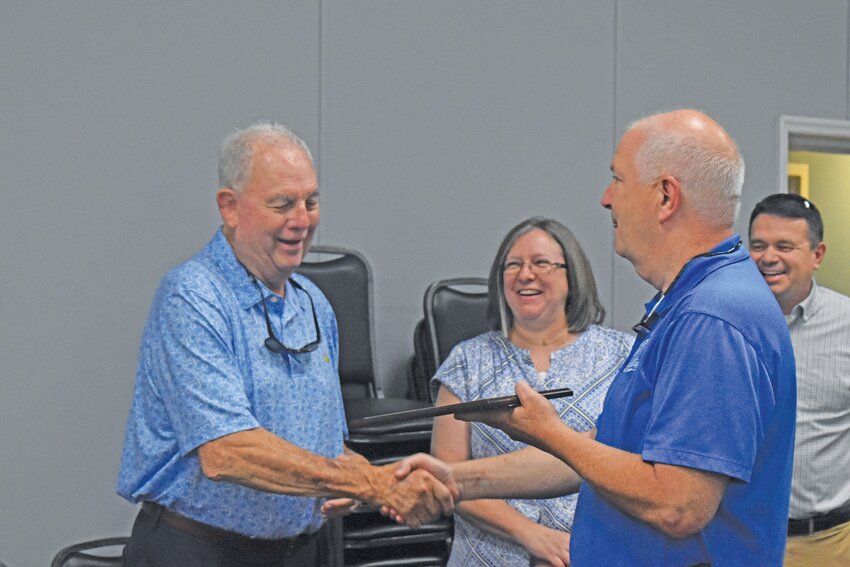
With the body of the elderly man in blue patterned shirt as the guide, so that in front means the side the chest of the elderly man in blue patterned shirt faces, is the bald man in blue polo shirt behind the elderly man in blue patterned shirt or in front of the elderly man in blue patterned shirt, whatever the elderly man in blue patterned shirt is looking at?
in front

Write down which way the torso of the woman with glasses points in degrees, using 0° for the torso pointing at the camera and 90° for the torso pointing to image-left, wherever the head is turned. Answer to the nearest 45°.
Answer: approximately 0°

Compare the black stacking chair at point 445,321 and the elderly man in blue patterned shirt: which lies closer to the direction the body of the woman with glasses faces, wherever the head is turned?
the elderly man in blue patterned shirt

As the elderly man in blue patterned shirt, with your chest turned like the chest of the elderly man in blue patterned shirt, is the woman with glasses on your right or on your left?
on your left

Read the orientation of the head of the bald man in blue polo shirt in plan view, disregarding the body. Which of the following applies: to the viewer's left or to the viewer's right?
to the viewer's left

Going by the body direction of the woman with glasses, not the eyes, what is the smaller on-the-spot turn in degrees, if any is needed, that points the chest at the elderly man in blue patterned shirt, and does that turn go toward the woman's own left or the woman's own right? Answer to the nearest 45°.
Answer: approximately 45° to the woman's own right

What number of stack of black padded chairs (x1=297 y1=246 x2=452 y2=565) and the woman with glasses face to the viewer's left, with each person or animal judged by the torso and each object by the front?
0

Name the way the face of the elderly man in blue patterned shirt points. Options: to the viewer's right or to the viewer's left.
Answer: to the viewer's right

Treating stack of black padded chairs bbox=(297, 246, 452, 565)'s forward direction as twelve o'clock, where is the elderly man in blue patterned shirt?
The elderly man in blue patterned shirt is roughly at 2 o'clock from the stack of black padded chairs.

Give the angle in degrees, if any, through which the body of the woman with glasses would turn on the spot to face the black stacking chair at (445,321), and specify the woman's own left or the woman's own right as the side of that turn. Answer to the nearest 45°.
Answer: approximately 180°

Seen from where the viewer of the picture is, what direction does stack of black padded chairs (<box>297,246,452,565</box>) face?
facing the viewer and to the right of the viewer

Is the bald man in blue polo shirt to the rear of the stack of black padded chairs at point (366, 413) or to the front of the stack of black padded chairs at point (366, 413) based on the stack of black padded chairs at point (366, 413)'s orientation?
to the front
